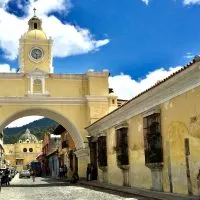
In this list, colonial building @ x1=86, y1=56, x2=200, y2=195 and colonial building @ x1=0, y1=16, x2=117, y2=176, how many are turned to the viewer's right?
0

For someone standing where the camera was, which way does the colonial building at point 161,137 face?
facing the viewer and to the left of the viewer

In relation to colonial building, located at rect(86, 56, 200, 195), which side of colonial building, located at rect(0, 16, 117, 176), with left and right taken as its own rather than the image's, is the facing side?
front

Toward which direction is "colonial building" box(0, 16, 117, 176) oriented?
toward the camera

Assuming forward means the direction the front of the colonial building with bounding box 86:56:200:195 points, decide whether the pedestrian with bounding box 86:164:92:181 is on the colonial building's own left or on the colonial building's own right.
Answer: on the colonial building's own right

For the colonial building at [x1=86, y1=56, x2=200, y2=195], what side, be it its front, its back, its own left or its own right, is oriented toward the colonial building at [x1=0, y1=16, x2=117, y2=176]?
right
